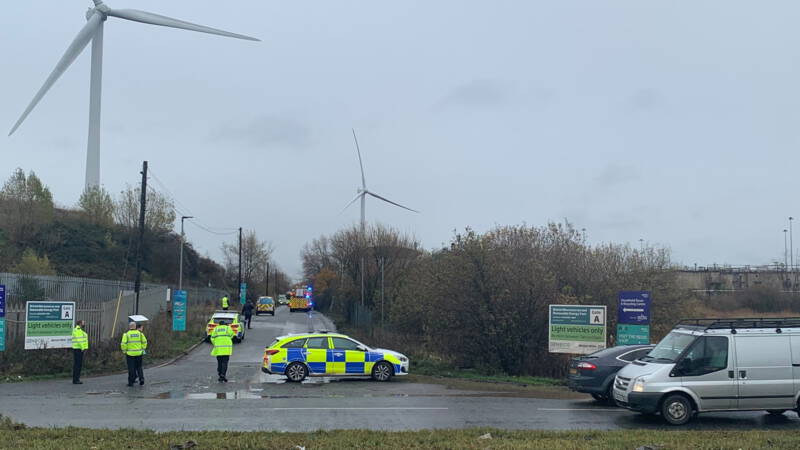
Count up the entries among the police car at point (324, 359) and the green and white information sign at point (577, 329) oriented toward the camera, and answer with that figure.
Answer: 1

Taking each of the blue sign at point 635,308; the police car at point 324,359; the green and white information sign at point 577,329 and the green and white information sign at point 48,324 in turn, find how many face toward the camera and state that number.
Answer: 3

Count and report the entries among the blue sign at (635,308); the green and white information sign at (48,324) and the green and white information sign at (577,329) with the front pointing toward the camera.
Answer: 3

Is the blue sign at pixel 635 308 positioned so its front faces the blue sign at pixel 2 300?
no

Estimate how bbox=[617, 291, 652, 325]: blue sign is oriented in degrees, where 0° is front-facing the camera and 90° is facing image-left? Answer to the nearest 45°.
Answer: approximately 0°

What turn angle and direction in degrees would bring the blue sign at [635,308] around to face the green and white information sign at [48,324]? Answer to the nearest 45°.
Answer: approximately 90° to its right

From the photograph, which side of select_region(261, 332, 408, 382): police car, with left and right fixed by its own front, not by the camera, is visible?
right

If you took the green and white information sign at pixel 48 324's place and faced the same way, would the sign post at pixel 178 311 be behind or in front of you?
behind

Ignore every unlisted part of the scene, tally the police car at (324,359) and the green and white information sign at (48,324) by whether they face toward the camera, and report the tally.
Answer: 1

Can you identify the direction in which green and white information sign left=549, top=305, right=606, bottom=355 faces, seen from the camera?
facing the viewer

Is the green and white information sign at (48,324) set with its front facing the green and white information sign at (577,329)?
no

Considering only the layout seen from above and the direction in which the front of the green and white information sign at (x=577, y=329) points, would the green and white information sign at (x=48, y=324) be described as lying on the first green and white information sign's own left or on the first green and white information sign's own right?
on the first green and white information sign's own right

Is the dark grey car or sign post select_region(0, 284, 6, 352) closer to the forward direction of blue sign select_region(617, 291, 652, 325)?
the dark grey car

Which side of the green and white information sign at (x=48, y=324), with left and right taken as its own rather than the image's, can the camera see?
front

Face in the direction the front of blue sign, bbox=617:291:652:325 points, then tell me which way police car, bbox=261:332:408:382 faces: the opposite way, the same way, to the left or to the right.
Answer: to the left

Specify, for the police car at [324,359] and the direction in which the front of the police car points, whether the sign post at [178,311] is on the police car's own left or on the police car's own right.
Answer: on the police car's own left

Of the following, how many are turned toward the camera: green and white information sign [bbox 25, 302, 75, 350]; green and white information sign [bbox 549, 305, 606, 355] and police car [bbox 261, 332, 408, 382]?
2

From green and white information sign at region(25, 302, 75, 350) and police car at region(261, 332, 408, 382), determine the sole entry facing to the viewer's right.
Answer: the police car

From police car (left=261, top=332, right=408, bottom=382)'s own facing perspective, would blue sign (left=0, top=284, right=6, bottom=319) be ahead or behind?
behind

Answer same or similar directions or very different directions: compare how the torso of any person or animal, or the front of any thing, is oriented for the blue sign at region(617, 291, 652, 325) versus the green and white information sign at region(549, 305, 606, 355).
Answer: same or similar directions
